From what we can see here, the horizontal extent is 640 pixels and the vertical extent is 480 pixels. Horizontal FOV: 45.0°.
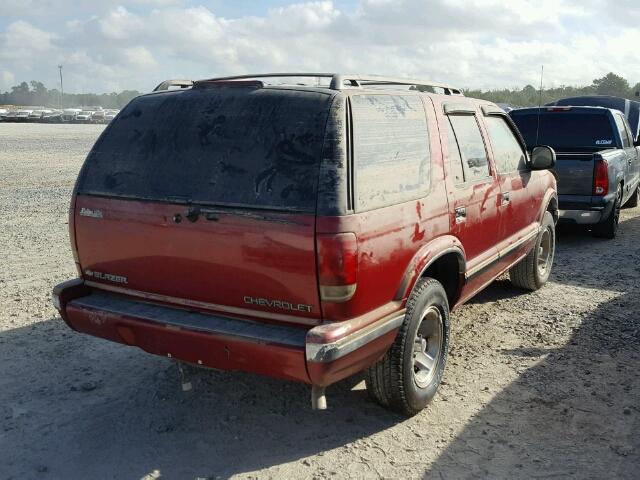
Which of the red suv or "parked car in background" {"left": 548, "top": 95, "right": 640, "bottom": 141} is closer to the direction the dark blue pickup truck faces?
the parked car in background

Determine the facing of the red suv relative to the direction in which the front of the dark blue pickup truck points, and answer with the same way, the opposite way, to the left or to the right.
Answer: the same way

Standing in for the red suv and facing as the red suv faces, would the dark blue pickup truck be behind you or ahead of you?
ahead

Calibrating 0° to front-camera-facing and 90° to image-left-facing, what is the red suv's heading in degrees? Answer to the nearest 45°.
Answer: approximately 225°

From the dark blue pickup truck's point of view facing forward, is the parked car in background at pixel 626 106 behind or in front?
in front

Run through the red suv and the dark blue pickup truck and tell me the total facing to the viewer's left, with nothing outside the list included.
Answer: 0

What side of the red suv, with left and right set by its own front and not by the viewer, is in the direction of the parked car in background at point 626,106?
front

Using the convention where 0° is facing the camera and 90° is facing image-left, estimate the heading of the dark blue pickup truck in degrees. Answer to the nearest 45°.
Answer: approximately 225°

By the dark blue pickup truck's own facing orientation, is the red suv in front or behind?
behind
